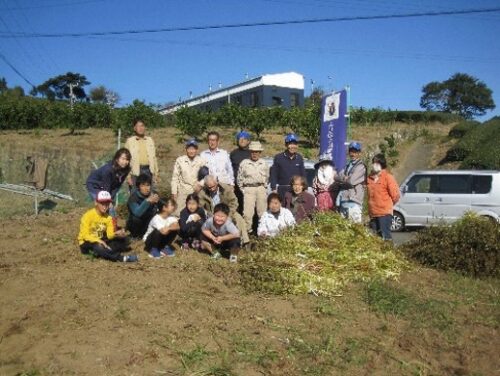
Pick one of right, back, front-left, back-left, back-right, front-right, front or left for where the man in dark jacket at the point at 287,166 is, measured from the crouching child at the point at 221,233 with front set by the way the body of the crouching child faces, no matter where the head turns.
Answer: back-left

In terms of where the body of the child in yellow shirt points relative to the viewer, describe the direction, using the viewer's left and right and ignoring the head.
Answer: facing the viewer and to the right of the viewer
